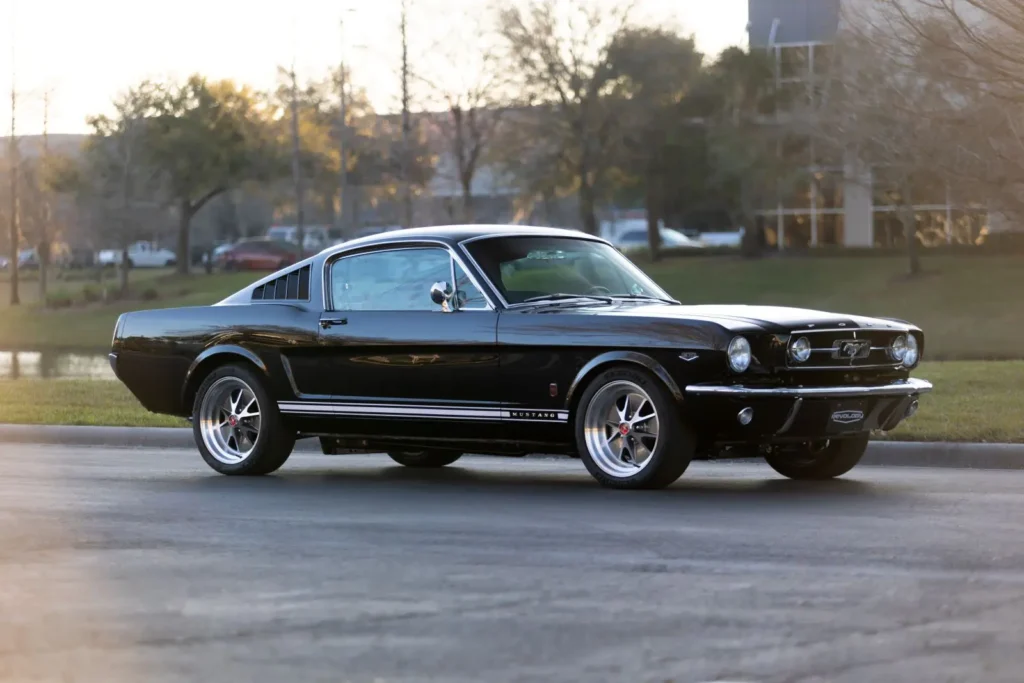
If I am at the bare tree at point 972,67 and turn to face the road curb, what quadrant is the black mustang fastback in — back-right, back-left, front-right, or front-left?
front-left

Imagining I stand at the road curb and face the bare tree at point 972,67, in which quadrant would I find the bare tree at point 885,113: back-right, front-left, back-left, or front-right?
front-left
